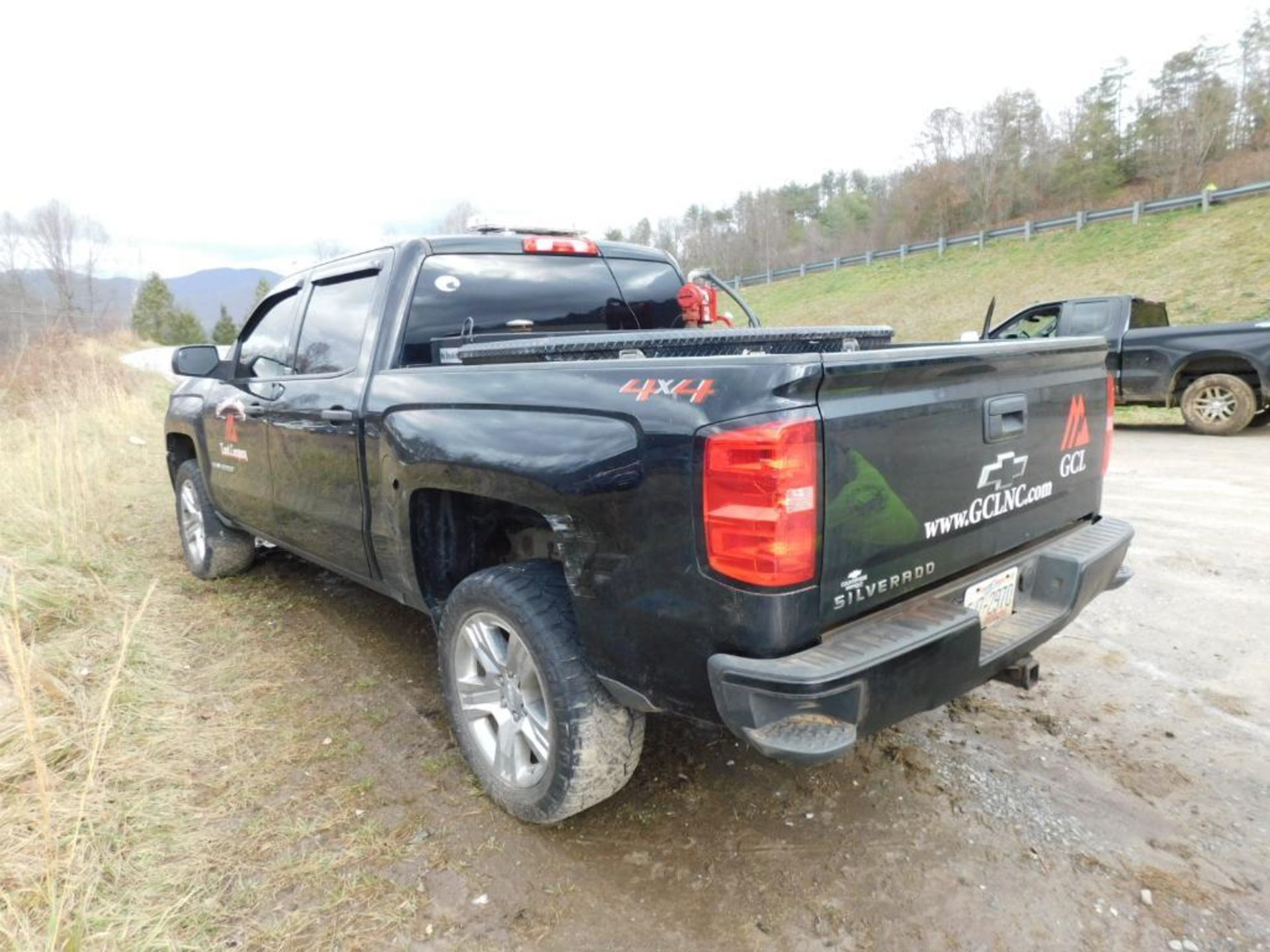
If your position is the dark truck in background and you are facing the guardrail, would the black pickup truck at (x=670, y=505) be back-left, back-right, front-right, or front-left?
back-left

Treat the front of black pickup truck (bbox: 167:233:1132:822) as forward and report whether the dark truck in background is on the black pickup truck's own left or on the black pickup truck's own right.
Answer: on the black pickup truck's own right

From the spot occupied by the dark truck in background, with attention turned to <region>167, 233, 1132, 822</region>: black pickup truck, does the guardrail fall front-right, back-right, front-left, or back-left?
back-right

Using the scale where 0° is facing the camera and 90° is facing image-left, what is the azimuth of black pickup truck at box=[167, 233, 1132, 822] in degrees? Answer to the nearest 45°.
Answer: approximately 135°

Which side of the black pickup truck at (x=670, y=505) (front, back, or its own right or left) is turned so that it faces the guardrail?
right
